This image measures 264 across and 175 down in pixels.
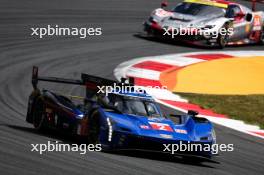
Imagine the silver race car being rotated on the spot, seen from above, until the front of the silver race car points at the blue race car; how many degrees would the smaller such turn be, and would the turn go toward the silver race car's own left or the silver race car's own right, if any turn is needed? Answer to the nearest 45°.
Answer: approximately 45° to the silver race car's own left

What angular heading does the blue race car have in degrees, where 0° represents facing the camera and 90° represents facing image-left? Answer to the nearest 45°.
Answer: approximately 315°

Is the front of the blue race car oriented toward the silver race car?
no

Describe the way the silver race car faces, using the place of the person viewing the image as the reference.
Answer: facing the viewer and to the left of the viewer

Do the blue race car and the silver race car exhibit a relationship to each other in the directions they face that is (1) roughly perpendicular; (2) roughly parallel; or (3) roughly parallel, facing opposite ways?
roughly perpendicular

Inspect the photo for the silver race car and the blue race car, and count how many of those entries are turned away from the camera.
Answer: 0
